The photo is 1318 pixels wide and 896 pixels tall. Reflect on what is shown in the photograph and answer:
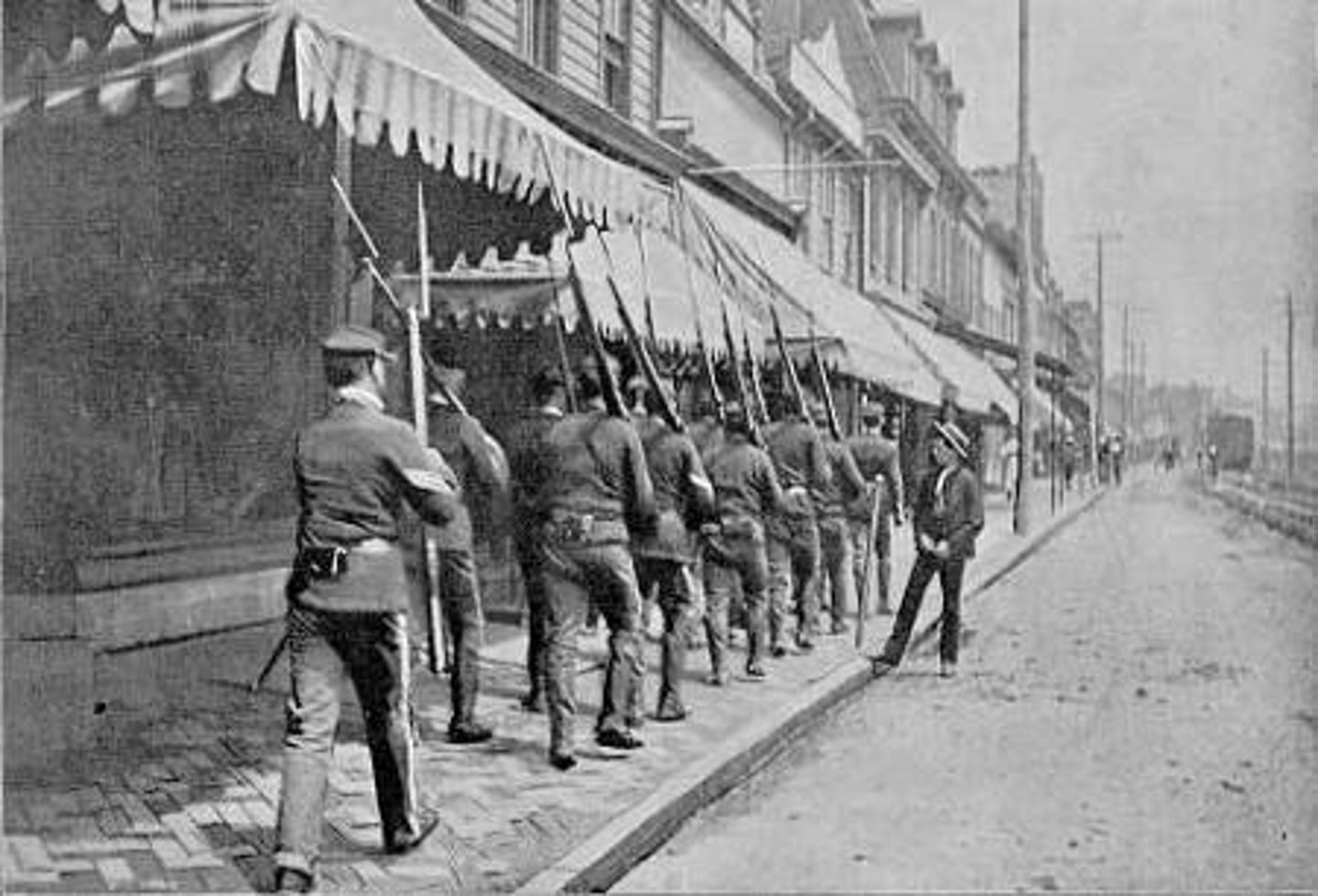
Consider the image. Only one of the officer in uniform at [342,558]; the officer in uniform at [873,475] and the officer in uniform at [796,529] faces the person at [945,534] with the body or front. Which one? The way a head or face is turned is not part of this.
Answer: the officer in uniform at [342,558]

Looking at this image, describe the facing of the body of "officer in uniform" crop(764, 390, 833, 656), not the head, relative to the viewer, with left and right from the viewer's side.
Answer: facing away from the viewer

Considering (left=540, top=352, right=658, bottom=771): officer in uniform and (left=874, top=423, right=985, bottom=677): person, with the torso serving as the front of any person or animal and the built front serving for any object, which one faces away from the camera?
(left=540, top=352, right=658, bottom=771): officer in uniform

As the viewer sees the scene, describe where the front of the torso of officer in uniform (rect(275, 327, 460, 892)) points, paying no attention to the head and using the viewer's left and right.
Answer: facing away from the viewer and to the right of the viewer

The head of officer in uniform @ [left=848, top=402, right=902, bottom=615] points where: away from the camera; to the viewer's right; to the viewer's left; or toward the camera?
away from the camera

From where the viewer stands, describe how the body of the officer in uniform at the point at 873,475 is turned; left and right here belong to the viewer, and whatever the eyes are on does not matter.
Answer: facing away from the viewer

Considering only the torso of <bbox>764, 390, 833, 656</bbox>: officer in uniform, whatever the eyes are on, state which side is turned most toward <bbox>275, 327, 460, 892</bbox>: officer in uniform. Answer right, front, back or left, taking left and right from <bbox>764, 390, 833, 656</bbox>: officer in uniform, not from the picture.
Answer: back

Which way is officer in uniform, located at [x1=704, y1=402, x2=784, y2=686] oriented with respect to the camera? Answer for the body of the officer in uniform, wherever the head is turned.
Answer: away from the camera

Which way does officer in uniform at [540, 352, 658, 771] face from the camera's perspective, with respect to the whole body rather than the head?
away from the camera

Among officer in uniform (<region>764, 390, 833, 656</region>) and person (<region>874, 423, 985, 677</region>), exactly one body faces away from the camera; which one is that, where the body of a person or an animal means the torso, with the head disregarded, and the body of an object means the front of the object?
officer in uniform (<region>764, 390, 833, 656</region>)

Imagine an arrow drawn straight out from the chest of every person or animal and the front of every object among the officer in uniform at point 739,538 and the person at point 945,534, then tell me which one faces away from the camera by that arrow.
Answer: the officer in uniform at point 739,538

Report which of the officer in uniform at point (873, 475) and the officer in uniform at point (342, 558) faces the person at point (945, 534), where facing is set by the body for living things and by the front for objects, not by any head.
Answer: the officer in uniform at point (342, 558)

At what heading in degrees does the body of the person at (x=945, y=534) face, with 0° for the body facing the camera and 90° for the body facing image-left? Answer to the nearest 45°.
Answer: approximately 45°

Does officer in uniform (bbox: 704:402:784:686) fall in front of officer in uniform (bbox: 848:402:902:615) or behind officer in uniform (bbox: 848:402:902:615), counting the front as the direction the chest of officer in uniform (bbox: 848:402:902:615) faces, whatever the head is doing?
behind
